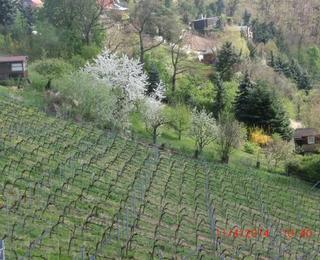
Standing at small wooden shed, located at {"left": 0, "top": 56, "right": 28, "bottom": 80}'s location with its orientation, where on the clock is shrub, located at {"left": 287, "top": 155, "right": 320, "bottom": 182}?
The shrub is roughly at 10 o'clock from the small wooden shed.

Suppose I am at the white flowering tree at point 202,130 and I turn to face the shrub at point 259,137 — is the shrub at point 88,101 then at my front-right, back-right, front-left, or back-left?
back-left

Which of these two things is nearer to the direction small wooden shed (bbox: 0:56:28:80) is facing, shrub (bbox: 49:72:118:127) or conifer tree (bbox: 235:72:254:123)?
the shrub

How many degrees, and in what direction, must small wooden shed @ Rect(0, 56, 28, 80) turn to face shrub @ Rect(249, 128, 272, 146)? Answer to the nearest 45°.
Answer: approximately 90° to its left

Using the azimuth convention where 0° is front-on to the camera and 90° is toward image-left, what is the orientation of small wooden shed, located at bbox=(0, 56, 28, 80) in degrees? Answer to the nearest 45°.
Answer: approximately 0°

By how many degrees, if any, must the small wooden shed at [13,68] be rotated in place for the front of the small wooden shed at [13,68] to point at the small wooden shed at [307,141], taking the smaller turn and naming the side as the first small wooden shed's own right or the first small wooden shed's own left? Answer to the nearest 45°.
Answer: approximately 90° to the first small wooden shed's own left

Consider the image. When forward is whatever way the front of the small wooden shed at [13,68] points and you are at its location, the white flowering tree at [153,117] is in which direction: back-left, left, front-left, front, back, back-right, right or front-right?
front-left

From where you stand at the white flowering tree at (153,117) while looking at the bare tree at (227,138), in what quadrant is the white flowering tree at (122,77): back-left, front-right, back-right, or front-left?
back-left
